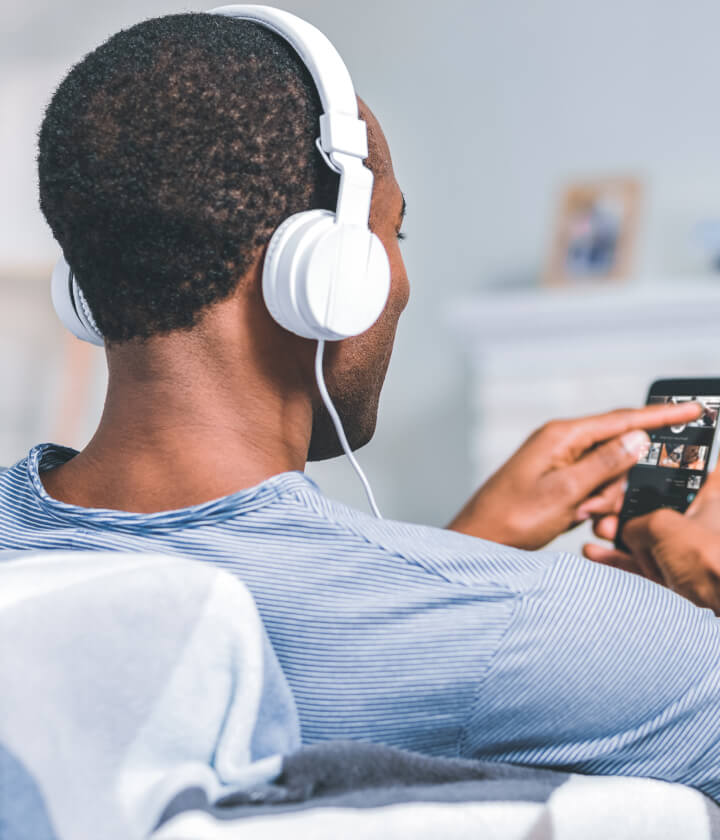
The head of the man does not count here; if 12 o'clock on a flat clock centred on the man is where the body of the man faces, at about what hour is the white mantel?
The white mantel is roughly at 11 o'clock from the man.

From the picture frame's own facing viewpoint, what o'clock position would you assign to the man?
The man is roughly at 12 o'clock from the picture frame.

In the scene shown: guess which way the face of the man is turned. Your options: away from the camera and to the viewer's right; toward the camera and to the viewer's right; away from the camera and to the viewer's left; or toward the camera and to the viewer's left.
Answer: away from the camera and to the viewer's right

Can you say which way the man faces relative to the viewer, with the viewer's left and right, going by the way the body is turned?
facing away from the viewer and to the right of the viewer

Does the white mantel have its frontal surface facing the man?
yes

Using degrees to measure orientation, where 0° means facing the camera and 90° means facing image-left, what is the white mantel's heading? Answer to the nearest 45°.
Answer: approximately 0°

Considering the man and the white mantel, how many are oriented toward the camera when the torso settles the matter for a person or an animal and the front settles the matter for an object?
1
